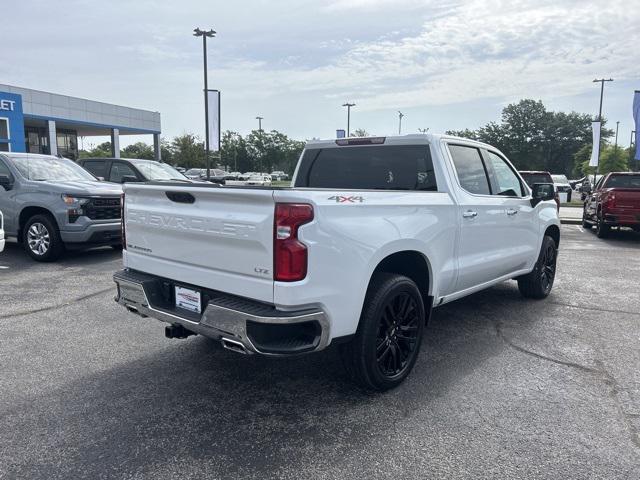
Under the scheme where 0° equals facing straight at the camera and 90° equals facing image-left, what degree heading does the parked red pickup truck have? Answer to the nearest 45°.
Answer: approximately 135°

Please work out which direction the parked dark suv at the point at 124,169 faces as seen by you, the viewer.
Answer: facing the viewer and to the right of the viewer

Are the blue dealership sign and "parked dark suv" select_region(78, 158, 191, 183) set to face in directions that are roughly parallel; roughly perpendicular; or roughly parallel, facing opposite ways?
roughly parallel

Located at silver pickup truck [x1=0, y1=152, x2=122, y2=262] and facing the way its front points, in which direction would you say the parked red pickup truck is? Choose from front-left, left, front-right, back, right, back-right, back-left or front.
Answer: front-left

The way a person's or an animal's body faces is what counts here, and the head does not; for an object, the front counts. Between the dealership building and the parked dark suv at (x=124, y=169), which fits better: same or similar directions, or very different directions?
same or similar directions

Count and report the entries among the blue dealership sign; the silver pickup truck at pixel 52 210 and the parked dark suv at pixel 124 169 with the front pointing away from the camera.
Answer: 0

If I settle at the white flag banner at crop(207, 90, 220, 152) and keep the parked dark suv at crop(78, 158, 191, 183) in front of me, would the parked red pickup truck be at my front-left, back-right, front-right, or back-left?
front-left

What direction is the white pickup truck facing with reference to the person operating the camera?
facing away from the viewer and to the right of the viewer

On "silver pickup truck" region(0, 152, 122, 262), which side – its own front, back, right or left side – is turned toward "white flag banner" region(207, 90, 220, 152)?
left

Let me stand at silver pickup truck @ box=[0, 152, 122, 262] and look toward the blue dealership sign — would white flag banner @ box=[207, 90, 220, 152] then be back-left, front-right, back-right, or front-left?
front-right

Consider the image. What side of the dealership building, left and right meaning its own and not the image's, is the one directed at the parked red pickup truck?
front

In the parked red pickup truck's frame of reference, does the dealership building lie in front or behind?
in front

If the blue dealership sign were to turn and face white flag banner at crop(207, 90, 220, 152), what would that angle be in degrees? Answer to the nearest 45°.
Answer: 0° — it already faces it

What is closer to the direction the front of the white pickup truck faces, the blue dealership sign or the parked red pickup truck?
the parked red pickup truck

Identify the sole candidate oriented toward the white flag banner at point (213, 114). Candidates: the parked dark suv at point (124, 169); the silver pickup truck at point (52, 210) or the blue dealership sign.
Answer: the blue dealership sign

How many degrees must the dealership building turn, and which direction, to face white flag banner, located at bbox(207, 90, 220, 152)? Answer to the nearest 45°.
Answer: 0° — it already faces it

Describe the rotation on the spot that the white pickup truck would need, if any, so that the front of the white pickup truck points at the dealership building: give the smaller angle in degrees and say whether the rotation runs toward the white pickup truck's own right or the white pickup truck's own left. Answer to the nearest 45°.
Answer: approximately 90° to the white pickup truck's own left

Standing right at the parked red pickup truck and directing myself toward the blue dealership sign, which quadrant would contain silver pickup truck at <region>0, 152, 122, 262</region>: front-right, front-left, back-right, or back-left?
front-left

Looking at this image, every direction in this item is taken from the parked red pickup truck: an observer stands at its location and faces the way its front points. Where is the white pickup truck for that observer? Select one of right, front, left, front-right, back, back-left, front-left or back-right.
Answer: back-left

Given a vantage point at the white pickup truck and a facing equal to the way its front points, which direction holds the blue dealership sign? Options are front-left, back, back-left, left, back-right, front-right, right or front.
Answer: left
